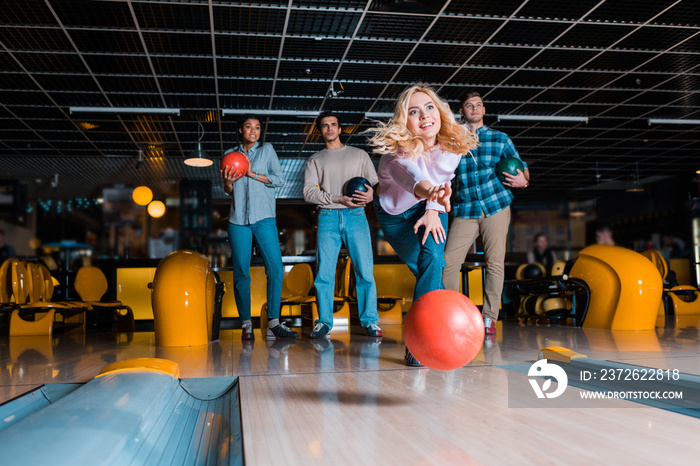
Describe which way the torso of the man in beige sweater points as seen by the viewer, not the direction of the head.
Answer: toward the camera

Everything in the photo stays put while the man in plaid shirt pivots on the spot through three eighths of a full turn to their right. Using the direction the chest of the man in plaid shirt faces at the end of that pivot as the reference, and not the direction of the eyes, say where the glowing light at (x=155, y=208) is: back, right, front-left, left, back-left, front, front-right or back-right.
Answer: front

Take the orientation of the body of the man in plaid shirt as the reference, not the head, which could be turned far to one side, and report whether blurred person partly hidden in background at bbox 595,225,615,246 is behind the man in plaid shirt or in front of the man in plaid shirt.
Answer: behind

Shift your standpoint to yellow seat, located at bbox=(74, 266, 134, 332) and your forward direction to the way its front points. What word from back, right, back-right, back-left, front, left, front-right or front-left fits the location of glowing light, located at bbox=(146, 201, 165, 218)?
back-left

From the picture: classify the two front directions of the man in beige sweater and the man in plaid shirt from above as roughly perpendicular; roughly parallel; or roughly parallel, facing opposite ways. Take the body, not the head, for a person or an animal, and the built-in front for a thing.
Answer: roughly parallel

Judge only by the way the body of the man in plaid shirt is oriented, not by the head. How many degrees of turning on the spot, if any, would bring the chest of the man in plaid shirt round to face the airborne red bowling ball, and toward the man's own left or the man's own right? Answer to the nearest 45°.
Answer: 0° — they already face it

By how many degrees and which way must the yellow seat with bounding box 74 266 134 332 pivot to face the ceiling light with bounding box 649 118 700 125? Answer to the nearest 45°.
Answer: approximately 45° to its left

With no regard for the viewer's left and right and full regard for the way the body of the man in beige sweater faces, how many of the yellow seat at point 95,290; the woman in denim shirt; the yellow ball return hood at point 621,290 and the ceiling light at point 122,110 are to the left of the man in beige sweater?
1

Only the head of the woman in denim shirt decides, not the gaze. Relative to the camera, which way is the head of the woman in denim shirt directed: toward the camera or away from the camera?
toward the camera

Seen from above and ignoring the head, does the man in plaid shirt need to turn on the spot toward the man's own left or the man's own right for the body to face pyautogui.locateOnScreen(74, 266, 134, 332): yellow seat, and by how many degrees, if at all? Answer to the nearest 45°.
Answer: approximately 90° to the man's own right

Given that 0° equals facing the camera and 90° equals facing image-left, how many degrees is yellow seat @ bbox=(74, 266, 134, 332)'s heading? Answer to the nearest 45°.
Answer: approximately 315°

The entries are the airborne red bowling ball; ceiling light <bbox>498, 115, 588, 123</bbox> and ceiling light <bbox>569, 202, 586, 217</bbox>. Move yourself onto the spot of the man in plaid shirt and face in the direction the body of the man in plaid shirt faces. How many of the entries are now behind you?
2

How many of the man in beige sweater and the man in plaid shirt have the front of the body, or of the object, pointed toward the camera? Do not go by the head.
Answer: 2

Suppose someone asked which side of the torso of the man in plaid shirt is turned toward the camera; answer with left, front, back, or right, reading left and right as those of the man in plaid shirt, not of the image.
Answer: front
